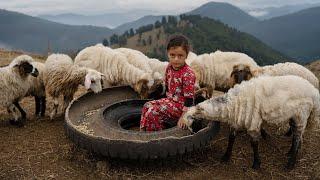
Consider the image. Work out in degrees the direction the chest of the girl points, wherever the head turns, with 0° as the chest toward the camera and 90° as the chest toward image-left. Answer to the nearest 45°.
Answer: approximately 45°

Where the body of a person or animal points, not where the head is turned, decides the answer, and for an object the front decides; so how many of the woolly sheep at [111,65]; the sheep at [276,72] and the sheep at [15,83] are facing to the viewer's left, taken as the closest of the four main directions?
1

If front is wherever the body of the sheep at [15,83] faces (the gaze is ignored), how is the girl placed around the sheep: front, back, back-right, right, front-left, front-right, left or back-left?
front-right

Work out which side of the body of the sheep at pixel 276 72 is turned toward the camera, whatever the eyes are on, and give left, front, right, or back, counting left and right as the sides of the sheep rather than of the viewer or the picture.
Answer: left

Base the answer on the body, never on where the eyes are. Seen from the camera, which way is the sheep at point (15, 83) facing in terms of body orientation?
to the viewer's right

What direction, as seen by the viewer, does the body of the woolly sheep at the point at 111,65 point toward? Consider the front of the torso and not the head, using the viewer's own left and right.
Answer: facing the viewer and to the right of the viewer

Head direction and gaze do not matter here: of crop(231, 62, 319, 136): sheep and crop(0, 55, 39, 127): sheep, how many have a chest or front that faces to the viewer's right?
1

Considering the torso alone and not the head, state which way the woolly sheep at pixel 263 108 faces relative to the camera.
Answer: to the viewer's left

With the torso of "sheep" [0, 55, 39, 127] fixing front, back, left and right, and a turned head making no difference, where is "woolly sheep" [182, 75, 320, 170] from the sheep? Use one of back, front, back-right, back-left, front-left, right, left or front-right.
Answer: front-right

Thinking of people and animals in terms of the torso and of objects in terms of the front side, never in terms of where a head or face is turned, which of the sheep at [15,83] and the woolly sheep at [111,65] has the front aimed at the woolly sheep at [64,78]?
the sheep
